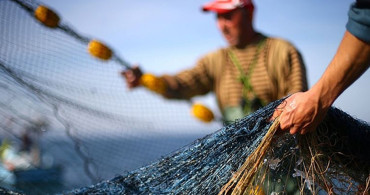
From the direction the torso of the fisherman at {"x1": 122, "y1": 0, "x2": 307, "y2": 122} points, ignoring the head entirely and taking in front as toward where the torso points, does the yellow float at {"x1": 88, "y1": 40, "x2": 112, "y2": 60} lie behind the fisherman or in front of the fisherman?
in front

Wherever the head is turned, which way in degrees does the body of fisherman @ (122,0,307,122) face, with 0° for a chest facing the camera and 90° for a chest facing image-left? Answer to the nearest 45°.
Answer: approximately 45°

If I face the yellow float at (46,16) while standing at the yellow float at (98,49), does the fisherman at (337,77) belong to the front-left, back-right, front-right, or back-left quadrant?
back-left

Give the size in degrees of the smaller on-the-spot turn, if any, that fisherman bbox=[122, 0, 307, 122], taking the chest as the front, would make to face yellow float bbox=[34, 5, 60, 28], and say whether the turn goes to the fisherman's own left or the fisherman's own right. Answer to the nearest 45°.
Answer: approximately 45° to the fisherman's own right

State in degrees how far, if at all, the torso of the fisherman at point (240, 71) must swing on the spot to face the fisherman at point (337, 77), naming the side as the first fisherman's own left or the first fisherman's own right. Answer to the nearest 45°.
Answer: approximately 45° to the first fisherman's own left
